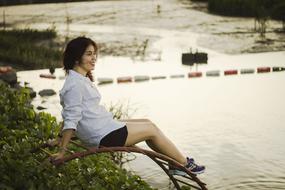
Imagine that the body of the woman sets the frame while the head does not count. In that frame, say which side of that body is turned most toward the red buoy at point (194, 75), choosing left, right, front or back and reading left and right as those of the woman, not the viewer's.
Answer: left

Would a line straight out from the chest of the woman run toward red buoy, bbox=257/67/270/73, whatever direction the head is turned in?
no

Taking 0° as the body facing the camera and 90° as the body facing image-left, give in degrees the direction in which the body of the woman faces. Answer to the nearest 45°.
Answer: approximately 270°

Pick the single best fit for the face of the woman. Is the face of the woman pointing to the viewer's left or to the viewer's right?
to the viewer's right

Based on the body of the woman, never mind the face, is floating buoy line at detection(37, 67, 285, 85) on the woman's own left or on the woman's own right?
on the woman's own left
